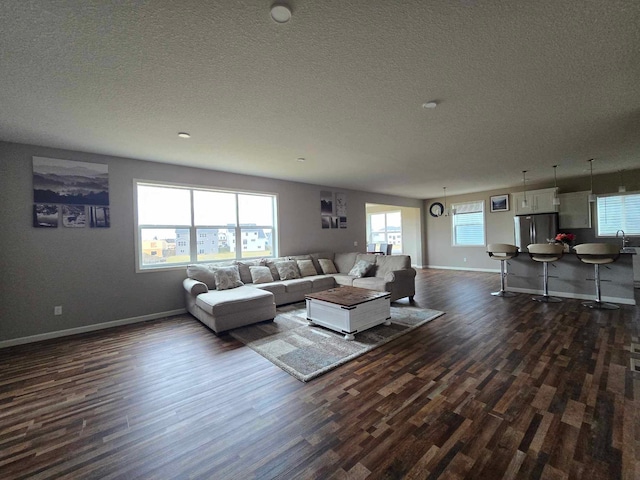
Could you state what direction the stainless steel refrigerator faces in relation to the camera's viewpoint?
facing the viewer

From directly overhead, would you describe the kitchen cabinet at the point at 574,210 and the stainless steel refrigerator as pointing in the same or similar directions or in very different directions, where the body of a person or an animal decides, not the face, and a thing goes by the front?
same or similar directions

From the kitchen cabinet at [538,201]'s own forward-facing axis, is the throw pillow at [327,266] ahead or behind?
ahead

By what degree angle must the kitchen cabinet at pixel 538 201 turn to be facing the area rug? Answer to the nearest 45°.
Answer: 0° — it already faces it

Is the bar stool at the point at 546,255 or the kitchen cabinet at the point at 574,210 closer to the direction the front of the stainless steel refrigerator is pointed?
the bar stool

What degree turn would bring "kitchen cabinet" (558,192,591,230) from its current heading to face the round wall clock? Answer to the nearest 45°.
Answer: approximately 90° to its right

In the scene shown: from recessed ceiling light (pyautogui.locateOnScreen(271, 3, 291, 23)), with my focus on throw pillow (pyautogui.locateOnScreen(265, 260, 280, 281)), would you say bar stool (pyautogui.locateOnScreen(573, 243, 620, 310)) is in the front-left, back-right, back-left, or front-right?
front-right

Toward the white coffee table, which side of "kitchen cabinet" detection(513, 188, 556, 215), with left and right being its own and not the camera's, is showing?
front

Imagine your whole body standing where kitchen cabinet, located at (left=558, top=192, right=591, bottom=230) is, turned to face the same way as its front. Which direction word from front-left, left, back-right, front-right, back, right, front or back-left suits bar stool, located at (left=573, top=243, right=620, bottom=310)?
front

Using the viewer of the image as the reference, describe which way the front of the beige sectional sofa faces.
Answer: facing the viewer and to the right of the viewer

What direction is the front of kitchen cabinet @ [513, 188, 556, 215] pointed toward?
toward the camera

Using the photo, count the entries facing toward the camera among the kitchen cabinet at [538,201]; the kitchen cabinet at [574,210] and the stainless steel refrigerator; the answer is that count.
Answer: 3

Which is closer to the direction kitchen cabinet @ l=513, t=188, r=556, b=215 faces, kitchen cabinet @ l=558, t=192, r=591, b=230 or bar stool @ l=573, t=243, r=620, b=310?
the bar stool

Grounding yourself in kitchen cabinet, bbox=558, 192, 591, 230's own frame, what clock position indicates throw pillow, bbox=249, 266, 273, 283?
The throw pillow is roughly at 1 o'clock from the kitchen cabinet.

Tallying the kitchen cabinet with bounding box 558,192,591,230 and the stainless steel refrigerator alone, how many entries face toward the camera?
2

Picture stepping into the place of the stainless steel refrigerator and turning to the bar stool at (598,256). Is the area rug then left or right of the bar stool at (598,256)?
right

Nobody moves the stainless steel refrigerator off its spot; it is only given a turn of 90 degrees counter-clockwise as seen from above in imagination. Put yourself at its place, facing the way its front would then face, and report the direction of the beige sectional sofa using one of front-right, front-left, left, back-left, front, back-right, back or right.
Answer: back-right

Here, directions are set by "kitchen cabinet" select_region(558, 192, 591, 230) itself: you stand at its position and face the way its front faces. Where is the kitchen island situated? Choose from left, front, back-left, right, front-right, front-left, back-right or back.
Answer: front

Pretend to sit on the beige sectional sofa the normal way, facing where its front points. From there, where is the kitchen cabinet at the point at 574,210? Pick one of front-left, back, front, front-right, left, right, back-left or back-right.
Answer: front-left

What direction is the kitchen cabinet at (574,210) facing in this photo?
toward the camera

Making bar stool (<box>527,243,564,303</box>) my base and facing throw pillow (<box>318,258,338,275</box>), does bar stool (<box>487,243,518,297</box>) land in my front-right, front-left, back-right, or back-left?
front-right
